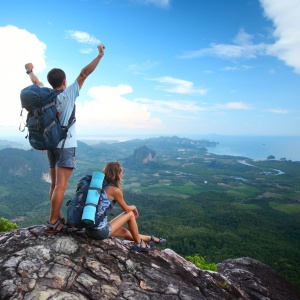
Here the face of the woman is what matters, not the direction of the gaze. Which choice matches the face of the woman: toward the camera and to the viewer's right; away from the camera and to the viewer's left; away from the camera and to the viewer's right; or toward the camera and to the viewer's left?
away from the camera and to the viewer's right

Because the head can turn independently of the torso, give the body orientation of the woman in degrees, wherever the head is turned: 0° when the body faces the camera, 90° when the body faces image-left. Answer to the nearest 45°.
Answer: approximately 270°
